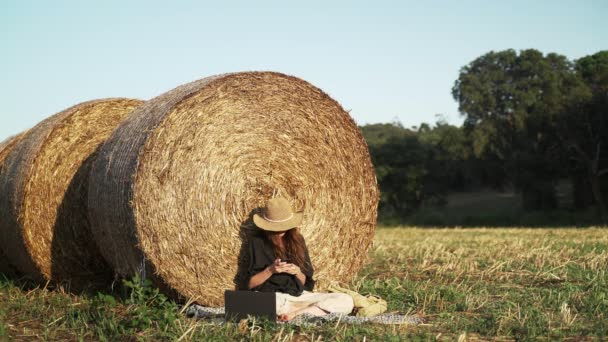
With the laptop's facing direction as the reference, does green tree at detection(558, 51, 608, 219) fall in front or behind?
in front

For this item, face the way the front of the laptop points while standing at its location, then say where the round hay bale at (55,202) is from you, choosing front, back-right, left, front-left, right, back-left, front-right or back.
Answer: front-left

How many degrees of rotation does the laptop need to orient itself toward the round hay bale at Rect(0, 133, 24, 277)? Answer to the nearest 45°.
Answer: approximately 45° to its left

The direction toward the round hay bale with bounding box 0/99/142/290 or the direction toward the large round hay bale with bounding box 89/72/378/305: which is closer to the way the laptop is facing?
the large round hay bale

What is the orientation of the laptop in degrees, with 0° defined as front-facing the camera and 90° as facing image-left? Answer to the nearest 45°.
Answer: approximately 180°

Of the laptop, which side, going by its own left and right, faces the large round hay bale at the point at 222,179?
front
